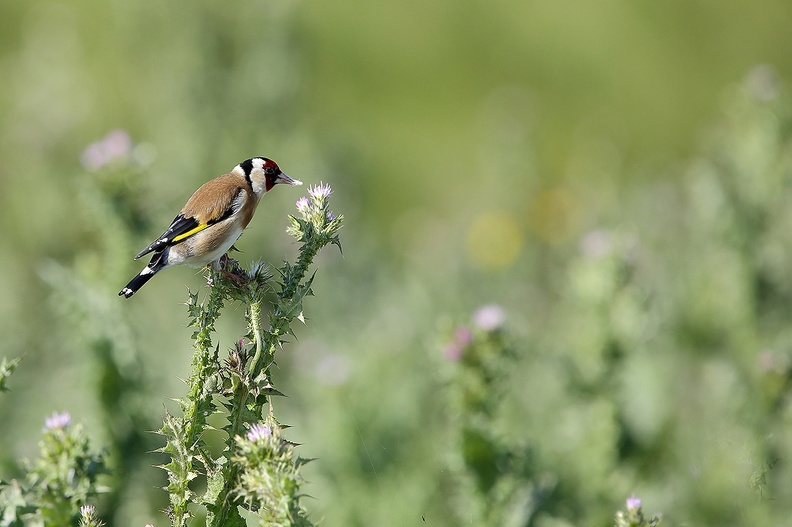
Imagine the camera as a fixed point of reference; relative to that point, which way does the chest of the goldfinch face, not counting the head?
to the viewer's right
